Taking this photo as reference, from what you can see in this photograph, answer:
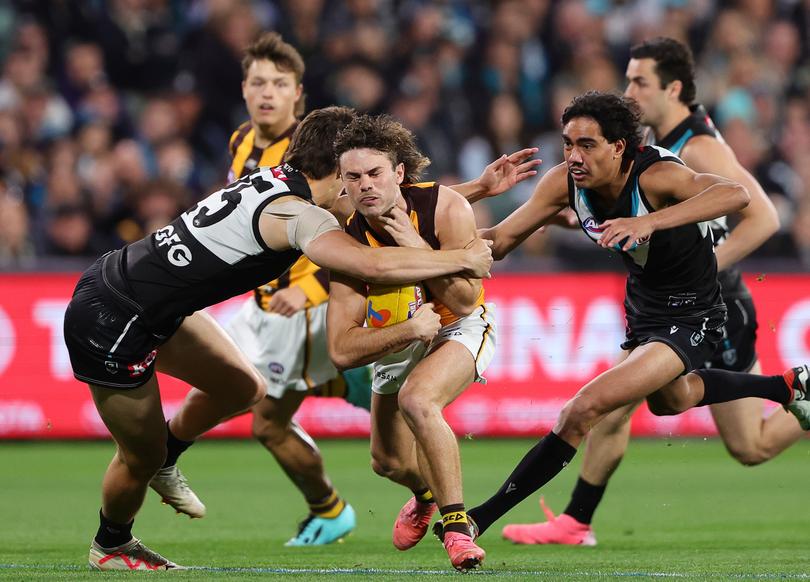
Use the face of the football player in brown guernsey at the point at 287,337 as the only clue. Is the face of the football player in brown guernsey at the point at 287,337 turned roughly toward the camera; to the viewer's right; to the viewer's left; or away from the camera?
toward the camera

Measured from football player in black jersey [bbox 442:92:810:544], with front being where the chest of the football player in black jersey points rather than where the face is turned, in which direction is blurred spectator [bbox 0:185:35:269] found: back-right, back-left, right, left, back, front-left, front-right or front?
right

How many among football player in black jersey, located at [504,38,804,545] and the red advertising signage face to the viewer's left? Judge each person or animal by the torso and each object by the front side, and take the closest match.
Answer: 1

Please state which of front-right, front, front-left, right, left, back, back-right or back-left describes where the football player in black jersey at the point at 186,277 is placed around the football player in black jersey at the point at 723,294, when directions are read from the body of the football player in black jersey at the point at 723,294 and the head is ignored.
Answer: front-left

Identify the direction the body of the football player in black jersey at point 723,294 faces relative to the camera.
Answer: to the viewer's left

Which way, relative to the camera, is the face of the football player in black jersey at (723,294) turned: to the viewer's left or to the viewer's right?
to the viewer's left

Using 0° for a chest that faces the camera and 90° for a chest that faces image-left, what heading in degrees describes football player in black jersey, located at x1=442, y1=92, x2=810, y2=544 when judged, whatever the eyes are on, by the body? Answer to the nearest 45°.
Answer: approximately 45°

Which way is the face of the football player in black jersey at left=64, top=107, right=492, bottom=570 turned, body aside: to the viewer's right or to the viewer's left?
to the viewer's right

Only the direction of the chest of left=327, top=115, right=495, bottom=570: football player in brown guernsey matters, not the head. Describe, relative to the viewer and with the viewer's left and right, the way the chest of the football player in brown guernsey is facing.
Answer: facing the viewer and to the left of the viewer

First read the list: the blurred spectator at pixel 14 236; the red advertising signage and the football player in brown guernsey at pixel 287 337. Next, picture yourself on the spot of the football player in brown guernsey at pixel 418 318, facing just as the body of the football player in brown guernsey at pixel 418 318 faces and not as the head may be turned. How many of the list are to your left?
0

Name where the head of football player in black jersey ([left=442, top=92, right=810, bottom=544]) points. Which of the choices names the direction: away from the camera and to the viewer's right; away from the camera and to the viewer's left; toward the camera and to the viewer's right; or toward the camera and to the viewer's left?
toward the camera and to the viewer's left

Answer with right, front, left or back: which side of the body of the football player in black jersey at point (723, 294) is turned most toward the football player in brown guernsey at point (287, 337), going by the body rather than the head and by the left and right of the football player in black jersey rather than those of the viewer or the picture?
front

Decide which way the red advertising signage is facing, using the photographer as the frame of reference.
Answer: facing the viewer

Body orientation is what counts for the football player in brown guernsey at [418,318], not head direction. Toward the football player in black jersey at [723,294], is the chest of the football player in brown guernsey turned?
no

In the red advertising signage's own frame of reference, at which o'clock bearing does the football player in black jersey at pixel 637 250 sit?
The football player in black jersey is roughly at 12 o'clock from the red advertising signage.

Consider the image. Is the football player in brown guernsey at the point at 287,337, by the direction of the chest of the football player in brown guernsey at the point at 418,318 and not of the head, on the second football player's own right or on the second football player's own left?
on the second football player's own right

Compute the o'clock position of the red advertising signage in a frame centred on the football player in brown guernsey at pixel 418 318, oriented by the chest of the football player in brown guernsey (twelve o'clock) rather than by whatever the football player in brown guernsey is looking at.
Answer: The red advertising signage is roughly at 5 o'clock from the football player in brown guernsey.
